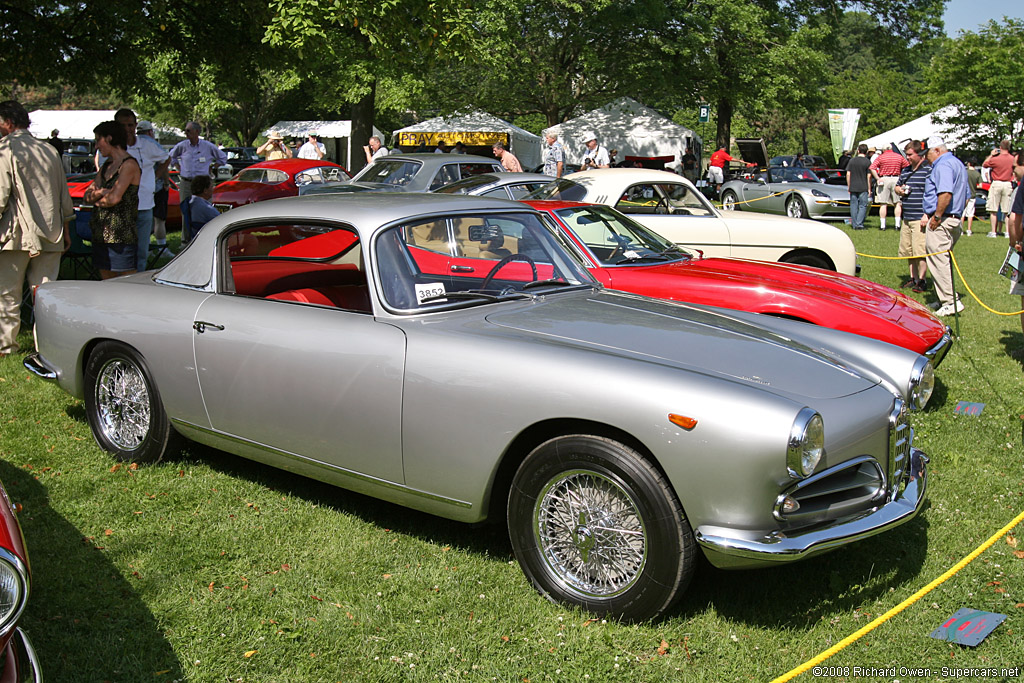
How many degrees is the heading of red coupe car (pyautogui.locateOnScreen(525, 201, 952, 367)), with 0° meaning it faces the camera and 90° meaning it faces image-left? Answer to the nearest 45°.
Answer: approximately 315°

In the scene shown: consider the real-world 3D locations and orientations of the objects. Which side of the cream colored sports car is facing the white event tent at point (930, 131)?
left

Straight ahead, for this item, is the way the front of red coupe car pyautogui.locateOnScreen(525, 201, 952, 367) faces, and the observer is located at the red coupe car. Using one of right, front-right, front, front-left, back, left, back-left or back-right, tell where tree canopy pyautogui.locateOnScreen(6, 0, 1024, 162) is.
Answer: back-left

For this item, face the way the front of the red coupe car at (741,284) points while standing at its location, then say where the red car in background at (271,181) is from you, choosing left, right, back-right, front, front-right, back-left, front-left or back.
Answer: back

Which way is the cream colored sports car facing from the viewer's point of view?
to the viewer's right

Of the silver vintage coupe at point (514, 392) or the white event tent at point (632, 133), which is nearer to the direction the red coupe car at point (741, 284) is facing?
the silver vintage coupe

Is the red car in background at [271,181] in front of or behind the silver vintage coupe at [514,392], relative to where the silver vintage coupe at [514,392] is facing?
behind

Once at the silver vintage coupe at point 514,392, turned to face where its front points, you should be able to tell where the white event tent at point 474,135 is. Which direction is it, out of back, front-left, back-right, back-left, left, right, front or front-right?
back-left

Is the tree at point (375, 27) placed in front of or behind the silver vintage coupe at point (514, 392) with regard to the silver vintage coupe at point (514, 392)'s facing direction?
behind
